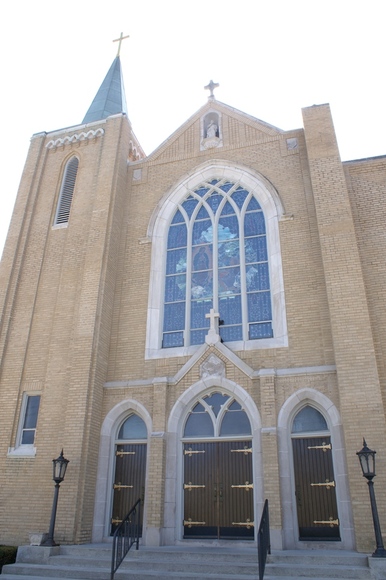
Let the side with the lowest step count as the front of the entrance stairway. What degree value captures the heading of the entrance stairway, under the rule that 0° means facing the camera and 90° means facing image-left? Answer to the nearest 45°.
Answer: approximately 0°

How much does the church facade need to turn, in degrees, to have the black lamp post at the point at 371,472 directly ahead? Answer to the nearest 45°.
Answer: approximately 45° to its left

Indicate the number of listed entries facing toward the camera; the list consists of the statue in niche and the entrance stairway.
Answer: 2

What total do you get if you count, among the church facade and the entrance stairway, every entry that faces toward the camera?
2

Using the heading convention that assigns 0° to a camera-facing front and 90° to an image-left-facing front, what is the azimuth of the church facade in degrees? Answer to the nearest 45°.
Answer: approximately 0°
